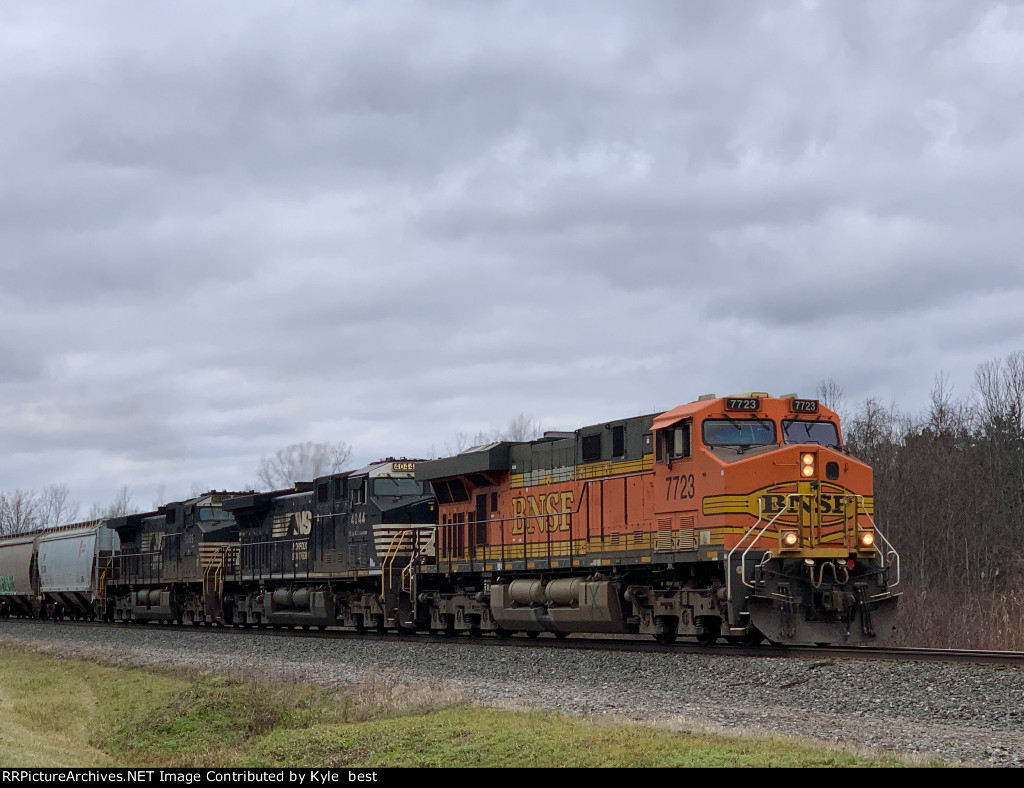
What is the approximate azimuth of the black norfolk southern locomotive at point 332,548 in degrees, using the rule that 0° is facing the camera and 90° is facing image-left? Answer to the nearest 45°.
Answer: approximately 315°

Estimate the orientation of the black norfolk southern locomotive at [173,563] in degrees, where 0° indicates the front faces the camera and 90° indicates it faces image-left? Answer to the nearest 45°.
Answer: approximately 315°

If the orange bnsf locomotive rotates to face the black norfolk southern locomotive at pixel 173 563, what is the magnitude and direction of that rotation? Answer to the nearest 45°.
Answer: approximately 180°

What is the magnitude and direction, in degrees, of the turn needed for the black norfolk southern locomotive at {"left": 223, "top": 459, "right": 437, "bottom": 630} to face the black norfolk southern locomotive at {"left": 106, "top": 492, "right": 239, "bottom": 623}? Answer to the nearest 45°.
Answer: approximately 180°

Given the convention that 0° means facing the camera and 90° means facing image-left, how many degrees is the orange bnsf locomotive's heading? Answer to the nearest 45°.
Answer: approximately 315°
